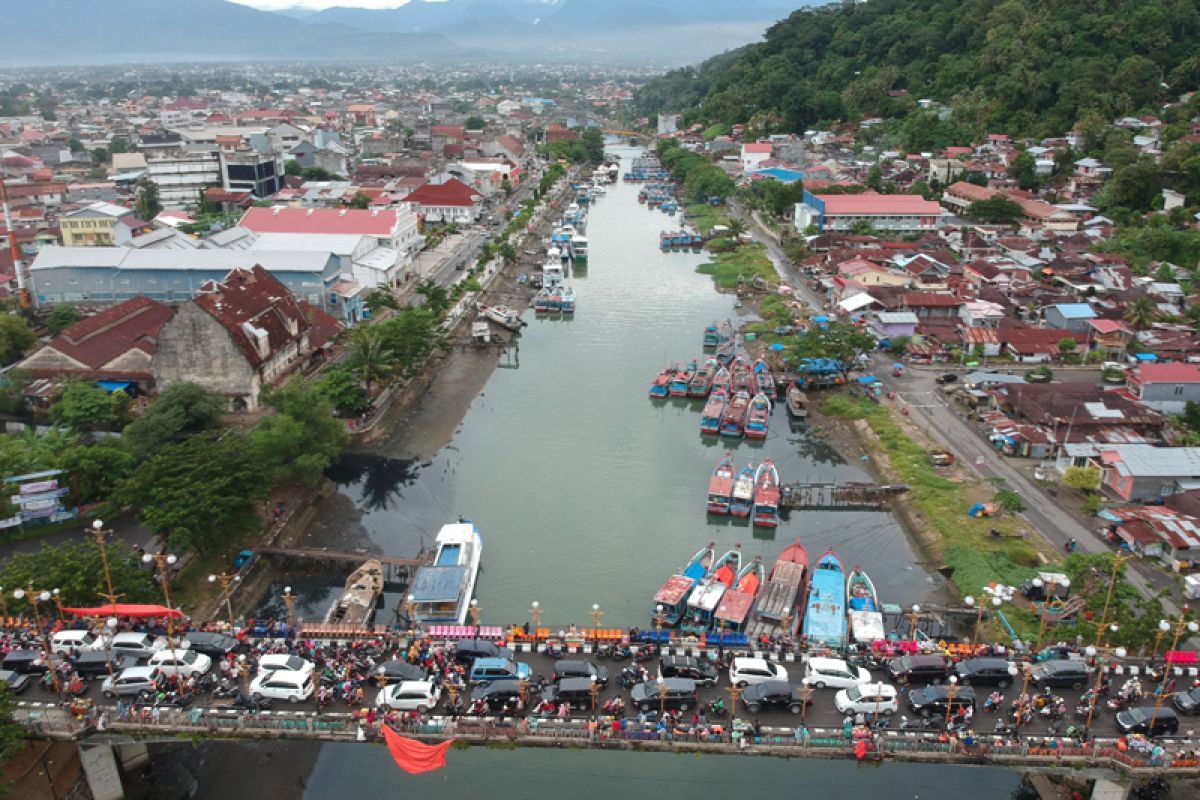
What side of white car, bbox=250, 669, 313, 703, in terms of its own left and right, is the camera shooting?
left

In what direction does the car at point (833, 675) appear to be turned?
to the viewer's right

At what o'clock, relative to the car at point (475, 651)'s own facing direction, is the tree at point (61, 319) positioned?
The tree is roughly at 8 o'clock from the car.

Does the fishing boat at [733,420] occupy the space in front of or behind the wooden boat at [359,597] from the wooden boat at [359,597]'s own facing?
in front

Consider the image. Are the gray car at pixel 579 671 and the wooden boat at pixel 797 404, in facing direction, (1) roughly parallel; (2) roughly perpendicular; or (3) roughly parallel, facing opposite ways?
roughly perpendicular

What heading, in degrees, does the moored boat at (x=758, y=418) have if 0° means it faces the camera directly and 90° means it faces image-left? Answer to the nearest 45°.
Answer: approximately 180°

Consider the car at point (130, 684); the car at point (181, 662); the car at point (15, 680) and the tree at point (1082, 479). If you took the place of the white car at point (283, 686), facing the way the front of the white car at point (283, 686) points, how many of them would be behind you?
1

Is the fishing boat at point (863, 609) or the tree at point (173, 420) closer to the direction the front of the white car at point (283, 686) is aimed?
the tree

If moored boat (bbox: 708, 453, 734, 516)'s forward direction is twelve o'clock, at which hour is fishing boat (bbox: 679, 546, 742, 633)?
The fishing boat is roughly at 6 o'clock from the moored boat.

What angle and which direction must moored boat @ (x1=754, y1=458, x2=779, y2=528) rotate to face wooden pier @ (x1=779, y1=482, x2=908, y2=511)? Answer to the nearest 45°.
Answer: approximately 45° to its right

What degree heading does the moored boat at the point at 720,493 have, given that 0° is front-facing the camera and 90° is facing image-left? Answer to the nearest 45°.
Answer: approximately 180°

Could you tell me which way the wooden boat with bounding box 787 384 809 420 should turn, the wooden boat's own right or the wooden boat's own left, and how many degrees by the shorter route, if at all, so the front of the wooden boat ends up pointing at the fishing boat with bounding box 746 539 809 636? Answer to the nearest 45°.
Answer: approximately 180°

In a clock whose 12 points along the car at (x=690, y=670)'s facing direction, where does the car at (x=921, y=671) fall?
the car at (x=921, y=671) is roughly at 12 o'clock from the car at (x=690, y=670).

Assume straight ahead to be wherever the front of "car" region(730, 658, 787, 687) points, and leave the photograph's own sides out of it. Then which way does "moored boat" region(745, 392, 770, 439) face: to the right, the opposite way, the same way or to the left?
to the left

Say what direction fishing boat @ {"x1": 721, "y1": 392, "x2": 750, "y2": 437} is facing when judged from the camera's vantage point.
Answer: facing away from the viewer

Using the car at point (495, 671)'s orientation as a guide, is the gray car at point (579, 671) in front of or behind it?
in front

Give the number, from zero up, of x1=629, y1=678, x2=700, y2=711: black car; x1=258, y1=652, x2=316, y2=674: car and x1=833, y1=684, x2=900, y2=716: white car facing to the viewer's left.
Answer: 2

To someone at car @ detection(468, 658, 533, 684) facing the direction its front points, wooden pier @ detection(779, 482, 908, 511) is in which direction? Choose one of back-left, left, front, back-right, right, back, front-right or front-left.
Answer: front-left

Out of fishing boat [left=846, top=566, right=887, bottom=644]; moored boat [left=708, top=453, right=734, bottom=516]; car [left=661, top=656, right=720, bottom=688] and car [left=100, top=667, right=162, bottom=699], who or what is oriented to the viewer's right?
car [left=661, top=656, right=720, bottom=688]

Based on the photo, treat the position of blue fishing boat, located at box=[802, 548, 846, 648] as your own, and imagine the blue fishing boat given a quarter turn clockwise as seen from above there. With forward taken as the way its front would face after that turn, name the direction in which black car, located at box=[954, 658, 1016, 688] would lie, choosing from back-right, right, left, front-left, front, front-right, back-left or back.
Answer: front-right

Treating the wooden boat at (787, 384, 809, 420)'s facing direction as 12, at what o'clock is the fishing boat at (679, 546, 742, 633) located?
The fishing boat is roughly at 6 o'clock from the wooden boat.
